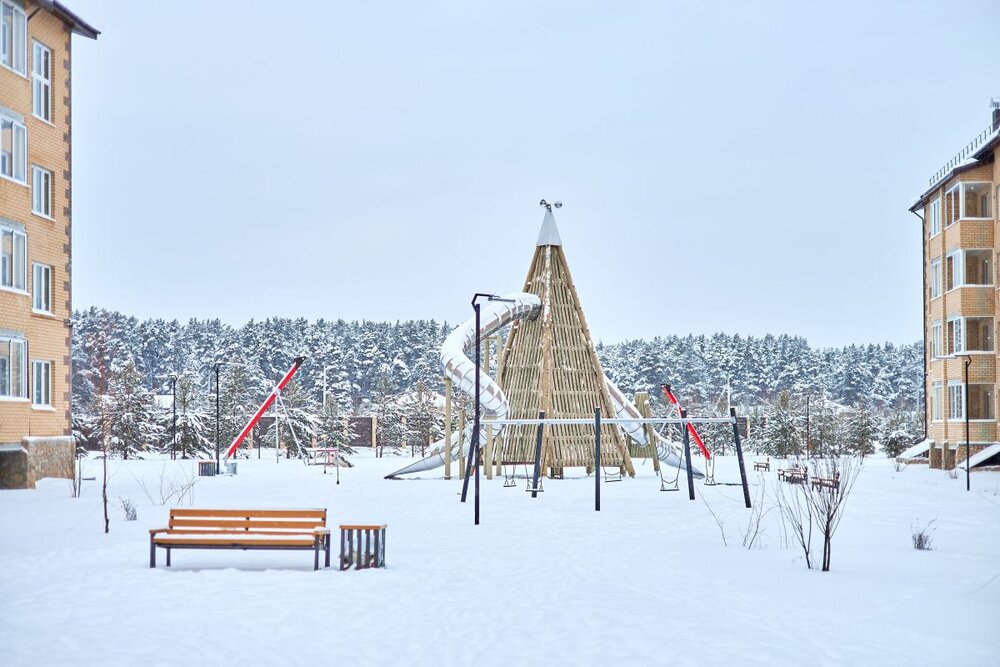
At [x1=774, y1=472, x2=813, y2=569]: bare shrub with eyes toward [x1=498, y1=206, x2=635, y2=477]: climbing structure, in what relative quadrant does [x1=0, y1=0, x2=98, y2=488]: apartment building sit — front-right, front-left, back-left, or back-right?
front-left

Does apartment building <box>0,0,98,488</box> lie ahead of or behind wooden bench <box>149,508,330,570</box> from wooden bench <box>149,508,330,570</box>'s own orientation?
behind

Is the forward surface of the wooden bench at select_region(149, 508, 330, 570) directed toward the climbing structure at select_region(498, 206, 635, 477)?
no

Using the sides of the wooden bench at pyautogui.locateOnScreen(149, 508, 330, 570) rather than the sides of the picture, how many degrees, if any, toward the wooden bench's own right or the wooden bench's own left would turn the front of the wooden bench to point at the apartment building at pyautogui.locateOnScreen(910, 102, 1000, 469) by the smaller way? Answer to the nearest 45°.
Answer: approximately 135° to the wooden bench's own left

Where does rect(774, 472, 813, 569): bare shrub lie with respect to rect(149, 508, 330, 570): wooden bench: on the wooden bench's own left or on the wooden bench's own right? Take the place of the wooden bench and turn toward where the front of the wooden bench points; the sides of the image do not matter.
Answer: on the wooden bench's own left

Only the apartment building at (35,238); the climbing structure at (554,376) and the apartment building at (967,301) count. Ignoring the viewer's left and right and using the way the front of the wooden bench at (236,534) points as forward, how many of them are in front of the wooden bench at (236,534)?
0

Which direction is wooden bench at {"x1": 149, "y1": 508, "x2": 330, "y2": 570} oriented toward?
toward the camera
